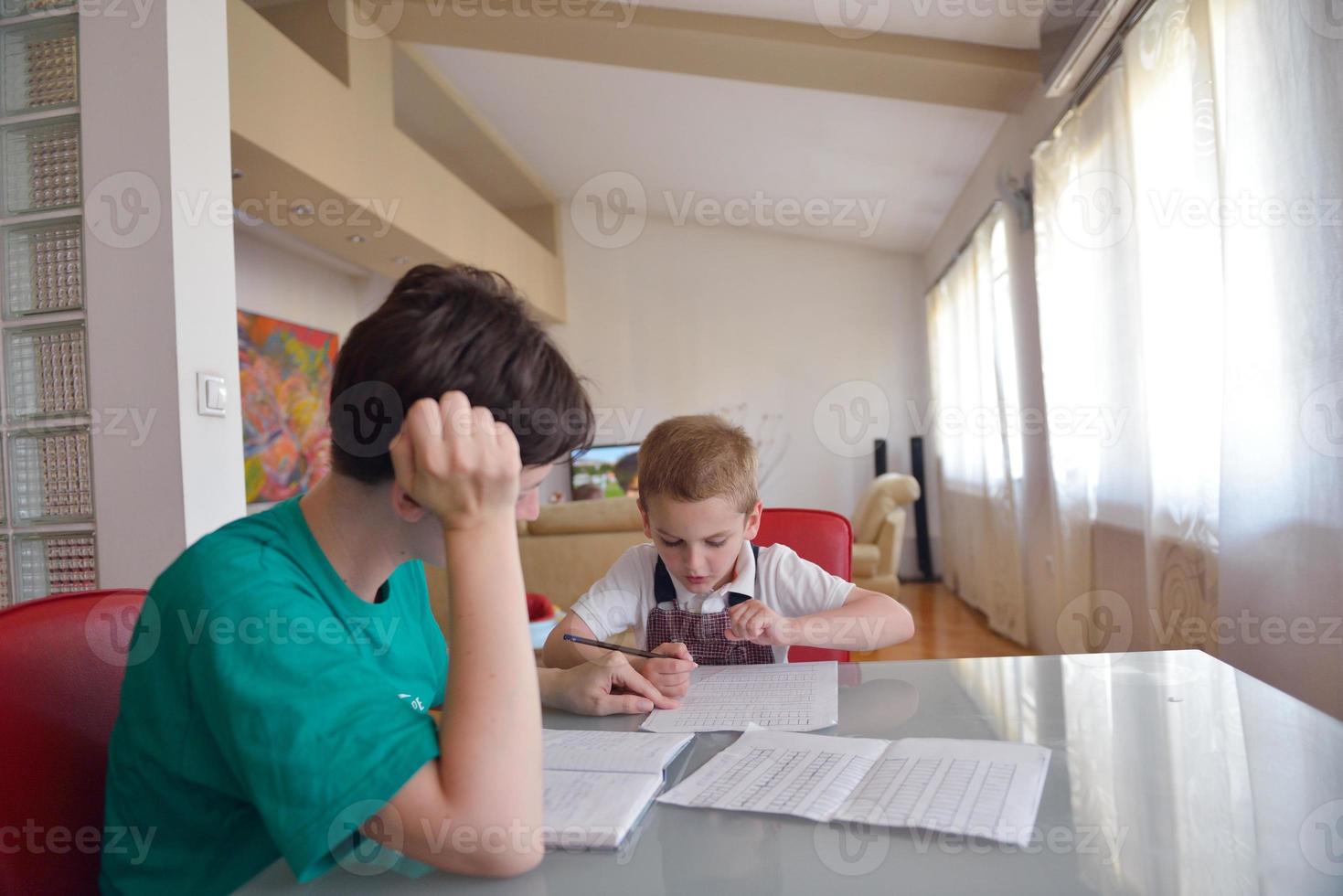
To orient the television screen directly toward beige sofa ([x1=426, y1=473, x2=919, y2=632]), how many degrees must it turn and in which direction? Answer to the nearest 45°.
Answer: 0° — it already faces it

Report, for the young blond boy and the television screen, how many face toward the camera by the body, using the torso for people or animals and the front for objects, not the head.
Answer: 2

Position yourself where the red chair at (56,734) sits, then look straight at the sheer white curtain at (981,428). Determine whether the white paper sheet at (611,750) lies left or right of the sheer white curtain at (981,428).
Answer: right

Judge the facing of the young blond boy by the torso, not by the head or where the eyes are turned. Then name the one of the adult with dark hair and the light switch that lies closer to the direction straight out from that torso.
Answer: the adult with dark hair

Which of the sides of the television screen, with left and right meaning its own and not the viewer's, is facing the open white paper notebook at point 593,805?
front

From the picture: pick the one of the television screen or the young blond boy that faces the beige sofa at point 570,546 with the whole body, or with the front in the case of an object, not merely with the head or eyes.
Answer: the television screen

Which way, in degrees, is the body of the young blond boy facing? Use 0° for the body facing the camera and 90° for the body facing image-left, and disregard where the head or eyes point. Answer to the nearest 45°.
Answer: approximately 0°

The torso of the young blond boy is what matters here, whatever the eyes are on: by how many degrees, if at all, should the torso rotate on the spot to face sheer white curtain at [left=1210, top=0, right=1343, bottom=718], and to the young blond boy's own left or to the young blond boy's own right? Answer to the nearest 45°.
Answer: approximately 90° to the young blond boy's own left

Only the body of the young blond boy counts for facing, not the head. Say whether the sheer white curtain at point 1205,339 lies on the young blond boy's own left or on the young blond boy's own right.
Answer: on the young blond boy's own left
